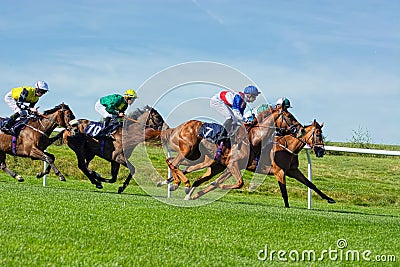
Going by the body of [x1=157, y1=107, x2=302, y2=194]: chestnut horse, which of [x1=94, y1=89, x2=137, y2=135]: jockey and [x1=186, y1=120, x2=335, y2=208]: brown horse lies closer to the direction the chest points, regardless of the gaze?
the brown horse

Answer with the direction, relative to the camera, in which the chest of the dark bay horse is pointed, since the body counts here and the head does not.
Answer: to the viewer's right

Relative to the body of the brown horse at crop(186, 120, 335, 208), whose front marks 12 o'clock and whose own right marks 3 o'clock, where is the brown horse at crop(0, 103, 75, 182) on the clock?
the brown horse at crop(0, 103, 75, 182) is roughly at 6 o'clock from the brown horse at crop(186, 120, 335, 208).

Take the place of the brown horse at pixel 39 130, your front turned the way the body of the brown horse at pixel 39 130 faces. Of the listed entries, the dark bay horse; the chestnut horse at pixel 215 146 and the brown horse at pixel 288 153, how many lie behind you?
0

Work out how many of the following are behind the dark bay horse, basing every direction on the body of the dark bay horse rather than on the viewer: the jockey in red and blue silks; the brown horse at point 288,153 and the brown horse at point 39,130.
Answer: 1

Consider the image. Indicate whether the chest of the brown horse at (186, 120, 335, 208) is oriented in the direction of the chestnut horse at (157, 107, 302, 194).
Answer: no

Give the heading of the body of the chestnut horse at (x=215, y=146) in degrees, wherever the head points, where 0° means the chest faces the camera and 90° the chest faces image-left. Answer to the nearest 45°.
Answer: approximately 270°

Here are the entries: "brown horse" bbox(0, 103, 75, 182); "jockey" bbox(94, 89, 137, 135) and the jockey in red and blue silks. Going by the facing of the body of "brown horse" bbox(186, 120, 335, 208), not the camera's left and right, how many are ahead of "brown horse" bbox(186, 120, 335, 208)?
0

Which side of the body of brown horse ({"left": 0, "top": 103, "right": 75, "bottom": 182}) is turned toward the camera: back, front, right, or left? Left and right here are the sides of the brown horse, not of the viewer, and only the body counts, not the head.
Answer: right

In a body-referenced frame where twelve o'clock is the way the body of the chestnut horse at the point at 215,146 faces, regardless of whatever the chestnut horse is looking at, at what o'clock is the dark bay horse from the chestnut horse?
The dark bay horse is roughly at 7 o'clock from the chestnut horse.

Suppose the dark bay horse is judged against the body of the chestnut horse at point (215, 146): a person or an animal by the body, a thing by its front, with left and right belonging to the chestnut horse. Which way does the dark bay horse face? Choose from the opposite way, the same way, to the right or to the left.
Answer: the same way

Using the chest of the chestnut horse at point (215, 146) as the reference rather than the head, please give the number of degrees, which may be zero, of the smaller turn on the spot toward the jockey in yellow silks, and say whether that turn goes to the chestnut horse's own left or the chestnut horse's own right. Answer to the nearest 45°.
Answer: approximately 180°

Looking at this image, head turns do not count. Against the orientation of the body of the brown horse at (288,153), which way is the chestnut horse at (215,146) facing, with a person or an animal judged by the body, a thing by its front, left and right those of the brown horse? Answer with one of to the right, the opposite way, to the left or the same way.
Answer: the same way

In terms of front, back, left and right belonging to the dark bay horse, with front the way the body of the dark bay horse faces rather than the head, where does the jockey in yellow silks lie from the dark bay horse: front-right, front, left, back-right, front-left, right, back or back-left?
back

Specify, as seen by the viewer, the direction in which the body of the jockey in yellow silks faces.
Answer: to the viewer's right

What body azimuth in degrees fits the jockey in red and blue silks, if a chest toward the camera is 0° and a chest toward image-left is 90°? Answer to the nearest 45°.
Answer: approximately 270°

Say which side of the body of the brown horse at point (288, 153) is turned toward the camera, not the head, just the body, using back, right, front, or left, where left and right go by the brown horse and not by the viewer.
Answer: right

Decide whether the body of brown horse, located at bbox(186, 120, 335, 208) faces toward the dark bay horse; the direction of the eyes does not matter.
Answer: no
